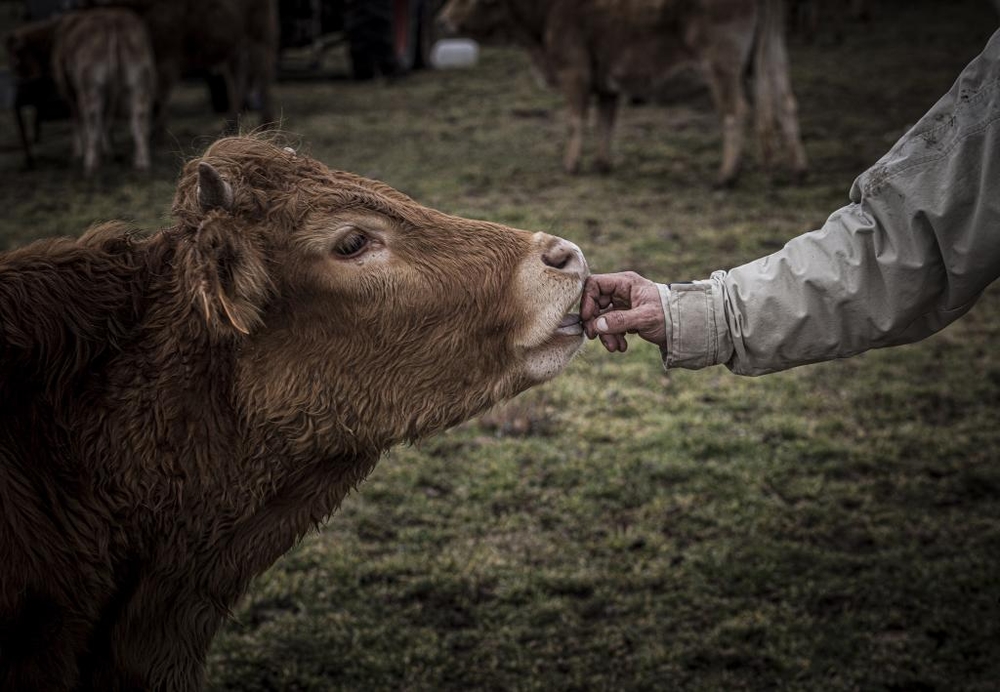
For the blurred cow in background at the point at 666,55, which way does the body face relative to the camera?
to the viewer's left

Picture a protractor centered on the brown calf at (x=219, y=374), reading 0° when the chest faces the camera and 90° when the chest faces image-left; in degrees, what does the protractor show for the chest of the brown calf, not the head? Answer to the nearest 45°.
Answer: approximately 270°

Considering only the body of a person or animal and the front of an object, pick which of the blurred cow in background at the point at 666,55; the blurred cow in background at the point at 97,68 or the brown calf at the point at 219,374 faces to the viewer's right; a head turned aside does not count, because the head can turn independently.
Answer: the brown calf

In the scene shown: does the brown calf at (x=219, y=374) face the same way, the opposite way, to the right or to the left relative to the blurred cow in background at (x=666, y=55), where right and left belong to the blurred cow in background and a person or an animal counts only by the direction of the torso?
the opposite way

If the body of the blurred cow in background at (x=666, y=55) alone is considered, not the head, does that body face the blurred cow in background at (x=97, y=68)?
yes

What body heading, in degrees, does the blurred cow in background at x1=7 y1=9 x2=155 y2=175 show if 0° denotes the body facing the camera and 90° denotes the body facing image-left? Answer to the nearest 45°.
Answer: approximately 135°

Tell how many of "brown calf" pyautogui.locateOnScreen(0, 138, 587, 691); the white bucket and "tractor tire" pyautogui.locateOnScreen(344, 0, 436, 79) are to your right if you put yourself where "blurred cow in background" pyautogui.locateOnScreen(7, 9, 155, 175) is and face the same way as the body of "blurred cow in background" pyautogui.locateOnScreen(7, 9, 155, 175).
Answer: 2

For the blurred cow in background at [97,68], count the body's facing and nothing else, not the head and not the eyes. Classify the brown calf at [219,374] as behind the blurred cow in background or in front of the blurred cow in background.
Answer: behind

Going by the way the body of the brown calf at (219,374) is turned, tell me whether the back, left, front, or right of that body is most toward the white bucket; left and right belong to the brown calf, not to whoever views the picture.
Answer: left

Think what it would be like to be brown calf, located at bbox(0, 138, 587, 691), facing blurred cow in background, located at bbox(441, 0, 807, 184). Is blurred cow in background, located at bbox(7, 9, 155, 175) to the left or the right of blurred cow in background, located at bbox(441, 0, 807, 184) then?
left
